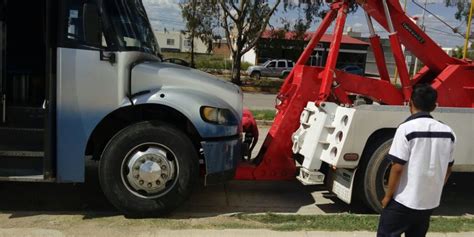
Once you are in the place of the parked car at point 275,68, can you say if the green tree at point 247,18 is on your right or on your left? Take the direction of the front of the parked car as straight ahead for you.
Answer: on your left

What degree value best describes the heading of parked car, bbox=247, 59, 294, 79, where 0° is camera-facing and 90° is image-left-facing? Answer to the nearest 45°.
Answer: approximately 90°

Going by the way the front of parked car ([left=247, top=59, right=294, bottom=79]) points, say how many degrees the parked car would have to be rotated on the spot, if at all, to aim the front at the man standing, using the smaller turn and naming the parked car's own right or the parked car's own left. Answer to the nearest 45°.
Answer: approximately 90° to the parked car's own left

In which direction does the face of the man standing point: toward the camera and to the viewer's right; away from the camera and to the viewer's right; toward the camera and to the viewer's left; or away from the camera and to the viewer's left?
away from the camera and to the viewer's left

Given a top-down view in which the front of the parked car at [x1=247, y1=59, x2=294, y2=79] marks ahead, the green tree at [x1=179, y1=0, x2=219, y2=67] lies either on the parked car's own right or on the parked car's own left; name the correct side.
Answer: on the parked car's own right
